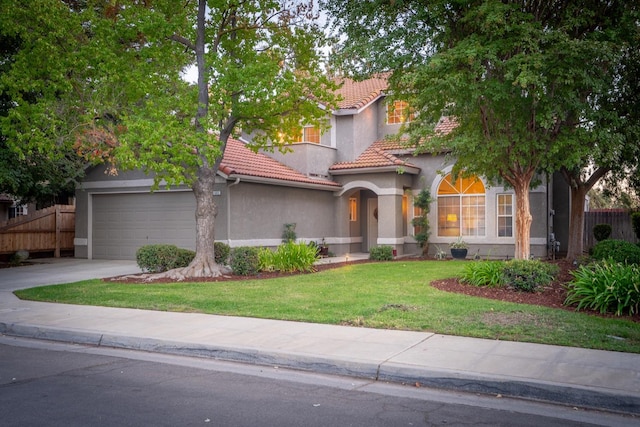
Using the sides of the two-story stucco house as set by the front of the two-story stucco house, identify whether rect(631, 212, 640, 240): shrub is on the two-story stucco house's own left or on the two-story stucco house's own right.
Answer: on the two-story stucco house's own left

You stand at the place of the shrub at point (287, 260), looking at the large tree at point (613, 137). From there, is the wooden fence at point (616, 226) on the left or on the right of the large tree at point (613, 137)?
left

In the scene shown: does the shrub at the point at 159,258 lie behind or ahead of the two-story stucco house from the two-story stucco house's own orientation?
ahead

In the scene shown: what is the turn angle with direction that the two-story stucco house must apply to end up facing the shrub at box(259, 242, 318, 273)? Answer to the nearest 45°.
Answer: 0° — it already faces it

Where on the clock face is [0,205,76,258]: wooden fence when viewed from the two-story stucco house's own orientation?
The wooden fence is roughly at 3 o'clock from the two-story stucco house.

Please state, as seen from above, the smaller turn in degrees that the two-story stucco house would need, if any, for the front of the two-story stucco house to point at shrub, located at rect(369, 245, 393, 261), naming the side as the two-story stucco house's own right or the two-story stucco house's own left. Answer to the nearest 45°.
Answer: approximately 45° to the two-story stucco house's own left

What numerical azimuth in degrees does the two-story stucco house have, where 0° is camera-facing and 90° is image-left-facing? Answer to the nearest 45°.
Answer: approximately 0°

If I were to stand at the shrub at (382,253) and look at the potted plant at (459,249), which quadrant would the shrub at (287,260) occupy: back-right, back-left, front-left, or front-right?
back-right

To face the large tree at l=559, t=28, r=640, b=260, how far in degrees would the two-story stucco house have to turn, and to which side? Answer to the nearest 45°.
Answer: approximately 45° to its left

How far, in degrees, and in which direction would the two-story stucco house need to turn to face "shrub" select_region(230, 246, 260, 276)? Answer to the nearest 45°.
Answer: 0° — it already faces it

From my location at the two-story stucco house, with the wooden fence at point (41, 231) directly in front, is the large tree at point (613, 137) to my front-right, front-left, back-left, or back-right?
back-left

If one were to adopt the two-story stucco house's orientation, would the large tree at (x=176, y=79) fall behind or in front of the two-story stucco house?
in front

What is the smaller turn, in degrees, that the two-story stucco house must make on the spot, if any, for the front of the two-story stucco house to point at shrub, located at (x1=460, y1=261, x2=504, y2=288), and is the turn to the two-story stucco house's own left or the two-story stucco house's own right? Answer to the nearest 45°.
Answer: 0° — it already faces it
